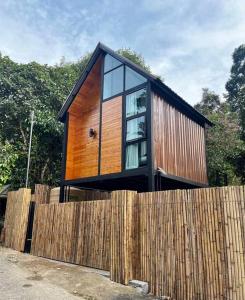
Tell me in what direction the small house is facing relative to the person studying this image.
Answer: facing the viewer and to the left of the viewer

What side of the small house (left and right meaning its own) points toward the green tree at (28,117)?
right

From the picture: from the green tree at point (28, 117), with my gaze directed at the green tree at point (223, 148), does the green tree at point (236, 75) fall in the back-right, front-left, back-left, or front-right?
front-left

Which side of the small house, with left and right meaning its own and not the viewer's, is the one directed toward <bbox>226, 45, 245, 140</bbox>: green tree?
back

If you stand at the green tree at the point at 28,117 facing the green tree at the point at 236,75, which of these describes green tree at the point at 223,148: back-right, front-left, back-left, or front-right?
front-right

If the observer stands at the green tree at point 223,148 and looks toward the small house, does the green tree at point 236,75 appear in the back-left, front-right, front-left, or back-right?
back-right

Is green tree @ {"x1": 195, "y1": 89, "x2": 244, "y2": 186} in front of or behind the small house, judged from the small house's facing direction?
behind

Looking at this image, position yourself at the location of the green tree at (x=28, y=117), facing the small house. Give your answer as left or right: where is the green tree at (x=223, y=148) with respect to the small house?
left
